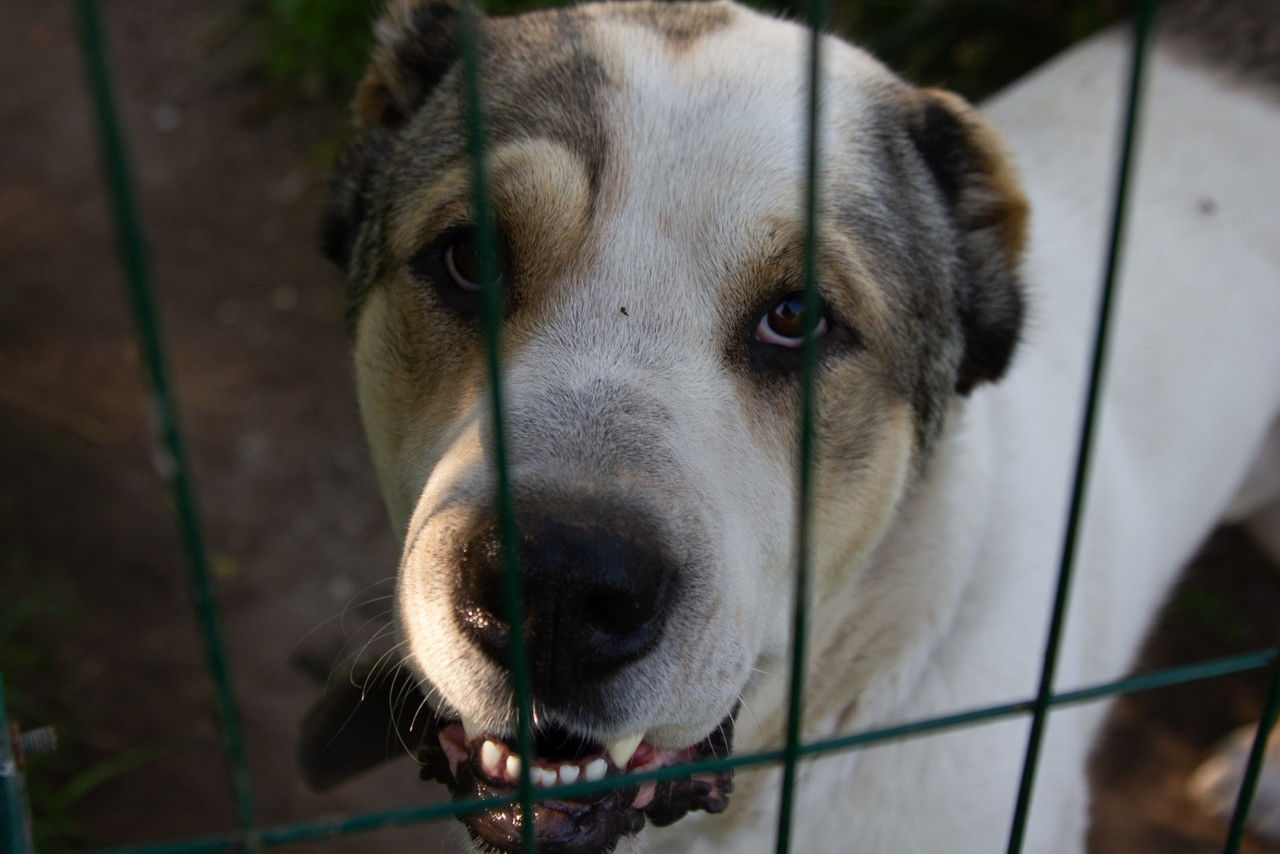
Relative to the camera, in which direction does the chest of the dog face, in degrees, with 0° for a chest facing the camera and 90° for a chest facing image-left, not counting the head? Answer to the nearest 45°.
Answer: approximately 45°
